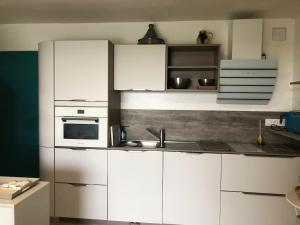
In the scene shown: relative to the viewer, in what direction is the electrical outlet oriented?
toward the camera

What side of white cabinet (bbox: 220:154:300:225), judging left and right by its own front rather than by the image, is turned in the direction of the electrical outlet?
back

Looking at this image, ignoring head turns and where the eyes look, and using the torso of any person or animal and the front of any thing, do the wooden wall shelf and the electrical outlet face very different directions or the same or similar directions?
same or similar directions

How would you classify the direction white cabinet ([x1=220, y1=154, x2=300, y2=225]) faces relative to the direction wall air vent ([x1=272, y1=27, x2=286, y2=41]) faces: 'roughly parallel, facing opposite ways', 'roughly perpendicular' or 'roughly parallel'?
roughly parallel

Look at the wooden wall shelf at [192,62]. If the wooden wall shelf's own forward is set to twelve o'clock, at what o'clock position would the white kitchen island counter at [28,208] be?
The white kitchen island counter is roughly at 1 o'clock from the wooden wall shelf.

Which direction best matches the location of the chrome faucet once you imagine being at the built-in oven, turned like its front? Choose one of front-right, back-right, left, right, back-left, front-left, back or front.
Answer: left

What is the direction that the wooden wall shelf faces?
toward the camera

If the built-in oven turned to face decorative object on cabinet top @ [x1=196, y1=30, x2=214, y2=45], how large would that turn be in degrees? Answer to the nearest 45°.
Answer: approximately 90° to its left
